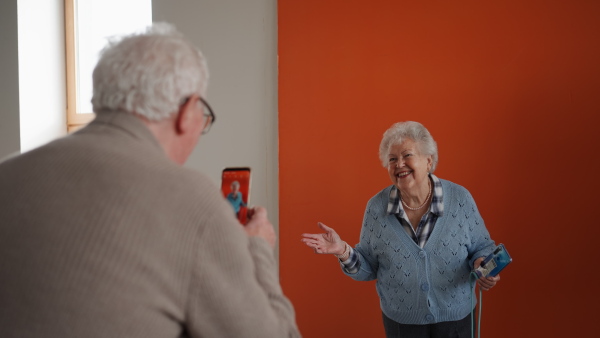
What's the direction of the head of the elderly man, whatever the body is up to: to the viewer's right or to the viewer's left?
to the viewer's right

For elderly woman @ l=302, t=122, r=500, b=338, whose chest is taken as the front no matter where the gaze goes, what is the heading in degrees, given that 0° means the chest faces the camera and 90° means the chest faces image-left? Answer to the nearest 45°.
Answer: approximately 0°

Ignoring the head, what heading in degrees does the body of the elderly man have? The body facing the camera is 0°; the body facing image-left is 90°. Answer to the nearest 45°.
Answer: approximately 225°

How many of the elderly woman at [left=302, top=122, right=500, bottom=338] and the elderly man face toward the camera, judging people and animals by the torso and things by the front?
1

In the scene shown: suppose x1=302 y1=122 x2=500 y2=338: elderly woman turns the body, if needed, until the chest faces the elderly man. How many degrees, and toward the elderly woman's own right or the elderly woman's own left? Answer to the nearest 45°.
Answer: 0° — they already face them
